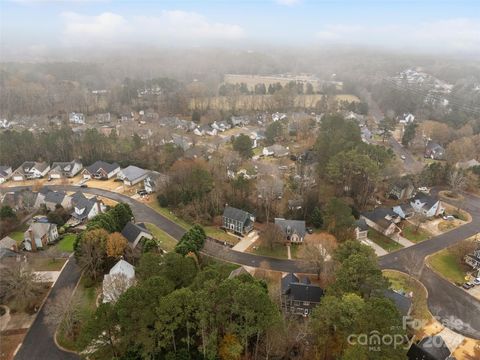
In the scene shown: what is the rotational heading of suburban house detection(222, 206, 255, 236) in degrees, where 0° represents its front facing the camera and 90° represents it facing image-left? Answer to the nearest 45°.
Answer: approximately 45°

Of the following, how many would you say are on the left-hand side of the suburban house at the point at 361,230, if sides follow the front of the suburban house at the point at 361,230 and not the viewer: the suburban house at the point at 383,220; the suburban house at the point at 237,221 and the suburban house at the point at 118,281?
1

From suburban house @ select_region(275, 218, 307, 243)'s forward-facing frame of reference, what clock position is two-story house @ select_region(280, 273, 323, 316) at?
The two-story house is roughly at 12 o'clock from the suburban house.

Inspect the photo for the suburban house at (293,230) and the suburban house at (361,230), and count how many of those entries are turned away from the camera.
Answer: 0

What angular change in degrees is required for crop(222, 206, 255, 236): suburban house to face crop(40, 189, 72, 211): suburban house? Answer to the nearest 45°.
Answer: approximately 45° to its right

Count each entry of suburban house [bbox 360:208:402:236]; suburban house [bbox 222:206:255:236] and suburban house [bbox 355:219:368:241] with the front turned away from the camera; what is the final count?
0

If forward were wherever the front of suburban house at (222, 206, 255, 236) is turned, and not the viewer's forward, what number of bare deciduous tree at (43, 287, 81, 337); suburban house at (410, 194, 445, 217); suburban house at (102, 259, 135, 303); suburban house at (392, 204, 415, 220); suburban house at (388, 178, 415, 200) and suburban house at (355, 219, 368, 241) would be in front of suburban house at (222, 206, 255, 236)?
2

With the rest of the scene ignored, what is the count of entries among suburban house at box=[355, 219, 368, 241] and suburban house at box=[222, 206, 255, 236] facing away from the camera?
0

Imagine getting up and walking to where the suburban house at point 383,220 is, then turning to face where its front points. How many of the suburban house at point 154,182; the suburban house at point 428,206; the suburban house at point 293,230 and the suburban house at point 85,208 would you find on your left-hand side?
1

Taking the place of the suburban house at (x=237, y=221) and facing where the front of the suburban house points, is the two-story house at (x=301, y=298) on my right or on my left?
on my left

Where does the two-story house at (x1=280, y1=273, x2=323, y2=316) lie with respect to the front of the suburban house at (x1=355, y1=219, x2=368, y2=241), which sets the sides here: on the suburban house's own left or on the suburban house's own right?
on the suburban house's own right

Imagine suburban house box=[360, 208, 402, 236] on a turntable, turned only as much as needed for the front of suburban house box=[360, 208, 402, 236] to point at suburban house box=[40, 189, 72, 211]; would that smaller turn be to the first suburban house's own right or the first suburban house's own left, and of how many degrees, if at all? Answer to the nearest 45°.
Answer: approximately 135° to the first suburban house's own right

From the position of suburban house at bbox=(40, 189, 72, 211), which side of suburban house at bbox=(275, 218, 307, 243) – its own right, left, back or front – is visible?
right

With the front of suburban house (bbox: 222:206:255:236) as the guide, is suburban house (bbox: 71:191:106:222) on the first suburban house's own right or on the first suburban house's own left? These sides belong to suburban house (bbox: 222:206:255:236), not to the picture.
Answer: on the first suburban house's own right

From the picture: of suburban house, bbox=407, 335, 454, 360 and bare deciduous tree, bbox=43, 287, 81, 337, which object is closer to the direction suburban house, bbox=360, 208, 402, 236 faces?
the suburban house

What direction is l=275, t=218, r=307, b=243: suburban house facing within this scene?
toward the camera

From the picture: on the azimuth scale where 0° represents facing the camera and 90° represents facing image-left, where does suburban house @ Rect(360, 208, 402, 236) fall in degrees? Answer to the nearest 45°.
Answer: approximately 315°

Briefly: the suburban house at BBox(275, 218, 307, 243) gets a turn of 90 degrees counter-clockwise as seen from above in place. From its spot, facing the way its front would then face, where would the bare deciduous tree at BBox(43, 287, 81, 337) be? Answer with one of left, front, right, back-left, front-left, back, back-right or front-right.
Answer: back-right

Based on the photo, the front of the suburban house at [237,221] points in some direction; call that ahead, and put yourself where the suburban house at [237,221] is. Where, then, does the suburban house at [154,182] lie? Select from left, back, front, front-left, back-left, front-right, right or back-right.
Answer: right

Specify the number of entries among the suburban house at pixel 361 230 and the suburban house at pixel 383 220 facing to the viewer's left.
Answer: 0
